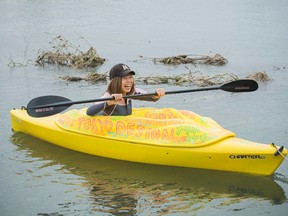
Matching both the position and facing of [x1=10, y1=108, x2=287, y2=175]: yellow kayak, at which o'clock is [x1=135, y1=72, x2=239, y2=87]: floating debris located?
The floating debris is roughly at 8 o'clock from the yellow kayak.

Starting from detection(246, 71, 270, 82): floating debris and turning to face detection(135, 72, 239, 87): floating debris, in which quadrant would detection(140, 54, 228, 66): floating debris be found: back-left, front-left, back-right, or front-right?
front-right

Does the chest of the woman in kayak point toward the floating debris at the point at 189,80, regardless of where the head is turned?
no

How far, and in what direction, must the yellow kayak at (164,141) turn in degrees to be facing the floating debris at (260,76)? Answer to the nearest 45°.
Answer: approximately 90° to its left

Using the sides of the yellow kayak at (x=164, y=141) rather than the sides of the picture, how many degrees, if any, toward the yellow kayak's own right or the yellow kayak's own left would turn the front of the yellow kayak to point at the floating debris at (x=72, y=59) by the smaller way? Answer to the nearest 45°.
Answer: approximately 135° to the yellow kayak's own left

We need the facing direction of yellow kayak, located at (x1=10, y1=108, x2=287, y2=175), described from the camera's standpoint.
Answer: facing the viewer and to the right of the viewer

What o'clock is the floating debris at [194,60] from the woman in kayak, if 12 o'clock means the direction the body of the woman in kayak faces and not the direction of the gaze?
The floating debris is roughly at 8 o'clock from the woman in kayak.

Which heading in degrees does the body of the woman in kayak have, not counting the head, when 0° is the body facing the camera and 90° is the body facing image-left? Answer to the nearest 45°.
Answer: approximately 315°

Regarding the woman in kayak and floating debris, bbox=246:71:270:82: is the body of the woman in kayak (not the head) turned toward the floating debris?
no

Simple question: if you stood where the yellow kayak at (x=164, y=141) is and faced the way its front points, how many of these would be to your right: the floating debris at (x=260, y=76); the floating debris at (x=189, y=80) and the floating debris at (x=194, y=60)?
0

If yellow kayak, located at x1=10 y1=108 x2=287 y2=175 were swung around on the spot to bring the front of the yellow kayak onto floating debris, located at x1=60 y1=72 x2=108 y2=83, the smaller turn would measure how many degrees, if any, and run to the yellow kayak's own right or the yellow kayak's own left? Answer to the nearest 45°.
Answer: approximately 135° to the yellow kayak's own left

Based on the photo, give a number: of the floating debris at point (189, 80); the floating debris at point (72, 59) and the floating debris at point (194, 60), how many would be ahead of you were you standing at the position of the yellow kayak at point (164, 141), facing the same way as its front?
0
